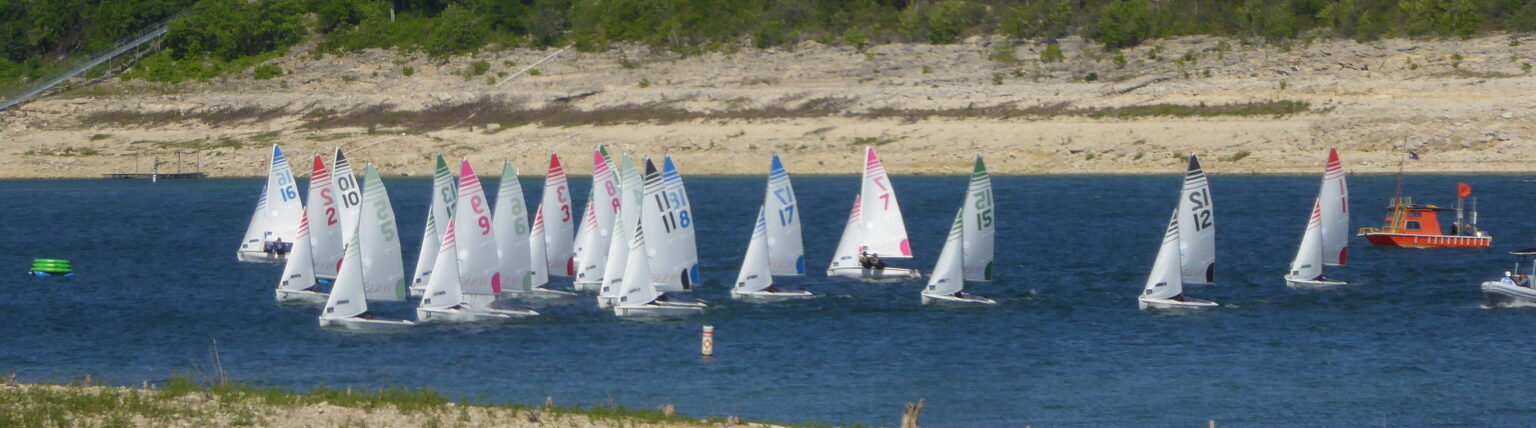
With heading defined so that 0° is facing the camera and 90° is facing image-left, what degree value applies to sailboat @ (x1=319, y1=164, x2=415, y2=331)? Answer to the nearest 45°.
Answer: approximately 90°

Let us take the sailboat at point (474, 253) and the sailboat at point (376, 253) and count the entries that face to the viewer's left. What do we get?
2

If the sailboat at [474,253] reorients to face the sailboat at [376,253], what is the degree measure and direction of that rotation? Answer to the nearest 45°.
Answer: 0° — it already faces it

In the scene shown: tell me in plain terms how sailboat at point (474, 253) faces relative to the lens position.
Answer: facing to the left of the viewer

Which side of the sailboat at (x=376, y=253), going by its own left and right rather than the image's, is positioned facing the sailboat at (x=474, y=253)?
back
